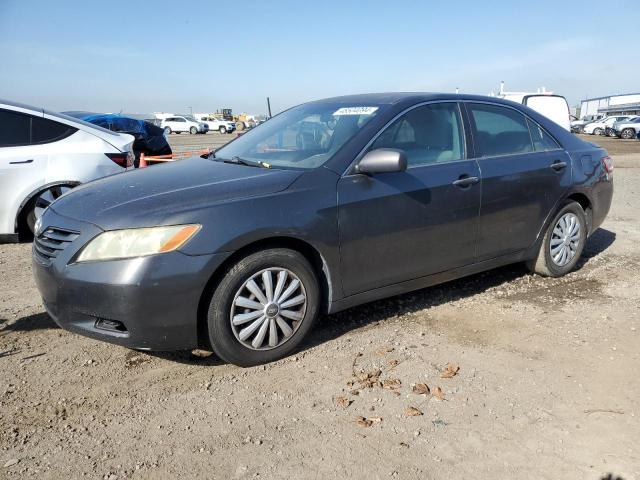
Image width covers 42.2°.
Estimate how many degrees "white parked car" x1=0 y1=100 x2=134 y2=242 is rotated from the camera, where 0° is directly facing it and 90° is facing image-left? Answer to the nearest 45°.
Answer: approximately 90°

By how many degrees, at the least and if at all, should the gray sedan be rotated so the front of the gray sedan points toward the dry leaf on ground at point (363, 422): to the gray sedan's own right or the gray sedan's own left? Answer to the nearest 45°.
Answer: approximately 45° to the gray sedan's own left

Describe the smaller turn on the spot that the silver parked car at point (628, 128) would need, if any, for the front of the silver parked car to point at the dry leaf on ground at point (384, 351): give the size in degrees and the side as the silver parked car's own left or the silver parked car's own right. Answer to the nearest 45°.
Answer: approximately 45° to the silver parked car's own left

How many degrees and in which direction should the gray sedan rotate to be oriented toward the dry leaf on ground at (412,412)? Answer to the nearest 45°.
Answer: approximately 90° to its left

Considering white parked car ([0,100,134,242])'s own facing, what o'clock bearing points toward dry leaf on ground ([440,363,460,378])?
The dry leaf on ground is roughly at 8 o'clock from the white parked car.

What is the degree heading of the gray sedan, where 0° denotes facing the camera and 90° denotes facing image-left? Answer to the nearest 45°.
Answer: approximately 45°

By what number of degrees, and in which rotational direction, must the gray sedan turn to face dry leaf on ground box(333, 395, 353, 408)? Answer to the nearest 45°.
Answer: approximately 45° to its left

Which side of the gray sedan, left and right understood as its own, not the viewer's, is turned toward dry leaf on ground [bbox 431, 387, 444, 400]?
left
